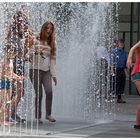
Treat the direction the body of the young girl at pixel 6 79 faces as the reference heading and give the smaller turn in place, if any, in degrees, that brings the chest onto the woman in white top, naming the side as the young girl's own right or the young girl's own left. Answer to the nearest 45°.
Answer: approximately 45° to the young girl's own left

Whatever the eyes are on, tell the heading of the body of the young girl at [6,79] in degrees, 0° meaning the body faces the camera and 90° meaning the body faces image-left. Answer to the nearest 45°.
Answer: approximately 270°
